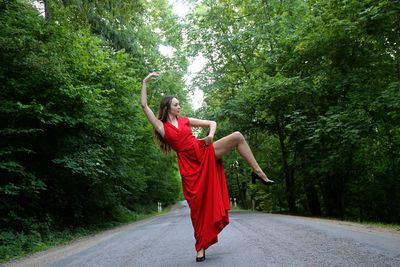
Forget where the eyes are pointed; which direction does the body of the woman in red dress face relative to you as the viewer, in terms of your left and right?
facing the viewer and to the right of the viewer
